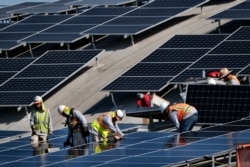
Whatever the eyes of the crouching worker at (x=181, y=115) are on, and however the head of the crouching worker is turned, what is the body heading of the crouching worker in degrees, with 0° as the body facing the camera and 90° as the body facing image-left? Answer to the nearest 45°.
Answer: approximately 90°

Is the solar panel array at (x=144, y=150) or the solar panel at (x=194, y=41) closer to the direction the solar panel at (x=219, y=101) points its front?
the solar panel array

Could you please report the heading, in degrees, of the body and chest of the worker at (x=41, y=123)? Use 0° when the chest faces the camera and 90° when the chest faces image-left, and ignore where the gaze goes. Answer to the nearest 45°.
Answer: approximately 0°

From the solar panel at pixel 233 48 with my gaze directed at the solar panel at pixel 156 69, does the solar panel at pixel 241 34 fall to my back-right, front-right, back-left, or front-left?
back-right

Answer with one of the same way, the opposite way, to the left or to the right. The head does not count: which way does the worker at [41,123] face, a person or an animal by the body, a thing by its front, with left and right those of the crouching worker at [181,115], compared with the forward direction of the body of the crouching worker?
to the left

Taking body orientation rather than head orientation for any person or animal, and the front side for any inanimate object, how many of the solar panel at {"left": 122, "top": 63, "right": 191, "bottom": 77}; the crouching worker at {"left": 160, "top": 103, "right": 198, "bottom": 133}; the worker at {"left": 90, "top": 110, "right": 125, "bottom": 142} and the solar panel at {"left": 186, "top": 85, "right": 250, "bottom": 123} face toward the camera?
2
